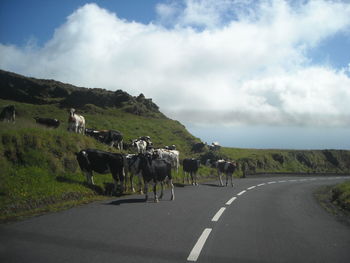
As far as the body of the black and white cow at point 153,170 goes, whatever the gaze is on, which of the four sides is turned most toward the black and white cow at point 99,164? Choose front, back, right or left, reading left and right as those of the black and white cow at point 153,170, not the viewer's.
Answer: right

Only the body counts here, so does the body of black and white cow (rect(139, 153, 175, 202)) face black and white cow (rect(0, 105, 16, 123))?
no

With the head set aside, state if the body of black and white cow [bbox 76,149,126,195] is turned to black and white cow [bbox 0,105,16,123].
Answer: no

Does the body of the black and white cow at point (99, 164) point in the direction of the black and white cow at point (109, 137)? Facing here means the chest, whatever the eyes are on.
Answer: no

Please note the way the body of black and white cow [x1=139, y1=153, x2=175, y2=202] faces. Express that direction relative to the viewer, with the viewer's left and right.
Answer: facing the viewer and to the left of the viewer

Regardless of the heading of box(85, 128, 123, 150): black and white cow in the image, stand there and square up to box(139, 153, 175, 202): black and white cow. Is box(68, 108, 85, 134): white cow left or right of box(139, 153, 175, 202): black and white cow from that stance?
right

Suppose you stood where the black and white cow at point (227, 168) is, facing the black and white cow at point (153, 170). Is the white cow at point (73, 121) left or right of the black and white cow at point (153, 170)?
right
